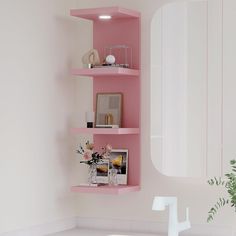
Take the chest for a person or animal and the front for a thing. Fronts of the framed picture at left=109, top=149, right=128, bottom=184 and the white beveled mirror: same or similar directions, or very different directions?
same or similar directions

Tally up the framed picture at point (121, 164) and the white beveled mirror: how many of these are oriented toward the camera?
2

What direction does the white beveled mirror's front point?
toward the camera

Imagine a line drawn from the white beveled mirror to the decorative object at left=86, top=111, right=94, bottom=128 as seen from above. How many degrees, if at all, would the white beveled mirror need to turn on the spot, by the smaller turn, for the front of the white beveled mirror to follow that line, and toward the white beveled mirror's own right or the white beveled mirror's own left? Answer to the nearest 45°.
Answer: approximately 90° to the white beveled mirror's own right

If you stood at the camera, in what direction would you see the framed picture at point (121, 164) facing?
facing the viewer

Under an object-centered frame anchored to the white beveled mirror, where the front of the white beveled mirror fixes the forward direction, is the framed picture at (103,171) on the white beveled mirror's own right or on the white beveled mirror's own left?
on the white beveled mirror's own right

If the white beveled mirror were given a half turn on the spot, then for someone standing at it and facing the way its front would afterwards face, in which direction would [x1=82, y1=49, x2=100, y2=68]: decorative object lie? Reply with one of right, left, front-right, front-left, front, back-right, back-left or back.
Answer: left
